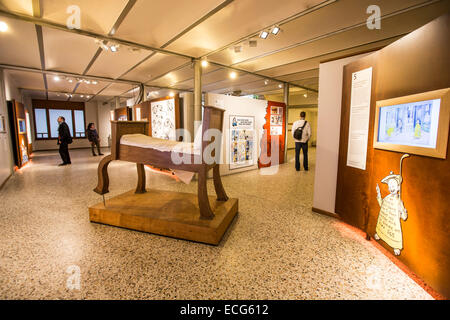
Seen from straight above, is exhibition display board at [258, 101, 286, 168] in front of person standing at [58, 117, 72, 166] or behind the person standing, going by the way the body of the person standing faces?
behind

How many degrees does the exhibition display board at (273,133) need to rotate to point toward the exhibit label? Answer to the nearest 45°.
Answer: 0° — it already faces it

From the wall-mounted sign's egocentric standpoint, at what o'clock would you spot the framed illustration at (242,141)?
The framed illustration is roughly at 3 o'clock from the wall-mounted sign.

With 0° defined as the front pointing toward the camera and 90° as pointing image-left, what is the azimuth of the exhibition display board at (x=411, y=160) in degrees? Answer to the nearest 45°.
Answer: approximately 45°

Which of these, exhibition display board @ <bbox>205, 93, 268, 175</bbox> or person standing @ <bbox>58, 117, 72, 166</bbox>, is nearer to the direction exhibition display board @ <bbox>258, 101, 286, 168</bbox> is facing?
the exhibition display board

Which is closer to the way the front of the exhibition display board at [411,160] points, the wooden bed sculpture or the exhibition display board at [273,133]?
the wooden bed sculpture

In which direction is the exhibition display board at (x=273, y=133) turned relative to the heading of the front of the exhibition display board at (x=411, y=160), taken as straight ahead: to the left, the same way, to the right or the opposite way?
to the left

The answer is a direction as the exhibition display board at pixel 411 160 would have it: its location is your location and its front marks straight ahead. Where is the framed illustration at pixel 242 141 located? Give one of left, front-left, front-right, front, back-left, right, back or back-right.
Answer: right

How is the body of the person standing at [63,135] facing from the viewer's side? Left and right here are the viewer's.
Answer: facing to the left of the viewer

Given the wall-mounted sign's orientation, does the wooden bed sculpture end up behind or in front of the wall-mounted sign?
in front

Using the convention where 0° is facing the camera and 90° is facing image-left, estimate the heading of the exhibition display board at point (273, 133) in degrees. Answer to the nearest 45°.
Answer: approximately 0°

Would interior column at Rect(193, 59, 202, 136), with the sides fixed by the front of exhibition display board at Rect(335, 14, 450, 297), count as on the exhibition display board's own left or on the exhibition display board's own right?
on the exhibition display board's own right

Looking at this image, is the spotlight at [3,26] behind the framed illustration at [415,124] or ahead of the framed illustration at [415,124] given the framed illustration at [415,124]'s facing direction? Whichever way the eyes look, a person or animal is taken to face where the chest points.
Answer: ahead

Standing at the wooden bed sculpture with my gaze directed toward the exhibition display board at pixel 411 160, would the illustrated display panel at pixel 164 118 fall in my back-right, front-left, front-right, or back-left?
back-left
